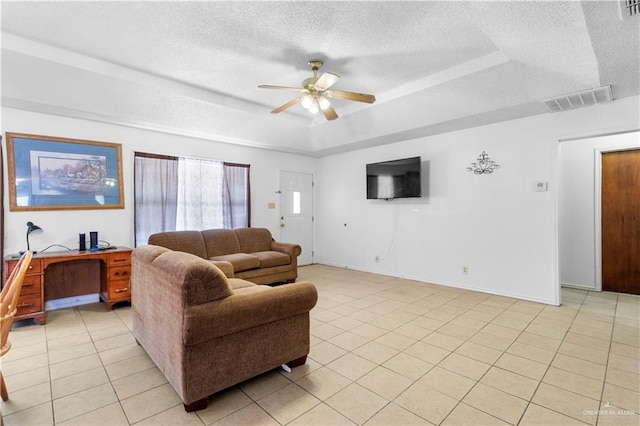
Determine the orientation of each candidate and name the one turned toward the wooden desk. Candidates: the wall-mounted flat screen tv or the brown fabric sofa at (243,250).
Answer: the wall-mounted flat screen tv

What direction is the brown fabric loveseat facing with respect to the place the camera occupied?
facing away from the viewer and to the right of the viewer

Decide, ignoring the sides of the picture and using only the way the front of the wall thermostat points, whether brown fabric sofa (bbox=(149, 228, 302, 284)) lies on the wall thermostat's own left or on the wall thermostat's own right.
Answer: on the wall thermostat's own right

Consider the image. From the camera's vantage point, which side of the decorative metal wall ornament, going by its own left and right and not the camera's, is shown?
front

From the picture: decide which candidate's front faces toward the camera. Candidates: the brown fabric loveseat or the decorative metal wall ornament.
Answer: the decorative metal wall ornament

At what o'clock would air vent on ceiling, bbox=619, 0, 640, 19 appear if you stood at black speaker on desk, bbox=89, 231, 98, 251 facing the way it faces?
The air vent on ceiling is roughly at 11 o'clock from the black speaker on desk.

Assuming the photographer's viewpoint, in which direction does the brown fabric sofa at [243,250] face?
facing the viewer and to the right of the viewer

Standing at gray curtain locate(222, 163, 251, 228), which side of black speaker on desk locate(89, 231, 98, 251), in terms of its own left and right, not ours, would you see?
left

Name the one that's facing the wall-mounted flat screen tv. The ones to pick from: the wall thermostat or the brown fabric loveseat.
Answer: the brown fabric loveseat

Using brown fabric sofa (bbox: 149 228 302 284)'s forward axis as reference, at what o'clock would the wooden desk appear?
The wooden desk is roughly at 4 o'clock from the brown fabric sofa.

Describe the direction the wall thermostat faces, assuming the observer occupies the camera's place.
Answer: facing the viewer

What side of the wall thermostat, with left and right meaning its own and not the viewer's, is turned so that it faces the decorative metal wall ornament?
right

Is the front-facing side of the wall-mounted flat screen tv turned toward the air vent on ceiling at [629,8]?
no

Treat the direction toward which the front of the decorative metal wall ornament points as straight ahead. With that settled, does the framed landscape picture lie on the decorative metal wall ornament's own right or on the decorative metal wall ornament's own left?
on the decorative metal wall ornament's own right

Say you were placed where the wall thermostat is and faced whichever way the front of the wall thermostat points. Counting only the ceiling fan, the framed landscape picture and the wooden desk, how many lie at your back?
0

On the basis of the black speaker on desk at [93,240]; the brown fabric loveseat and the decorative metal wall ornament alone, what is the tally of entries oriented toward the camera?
2
